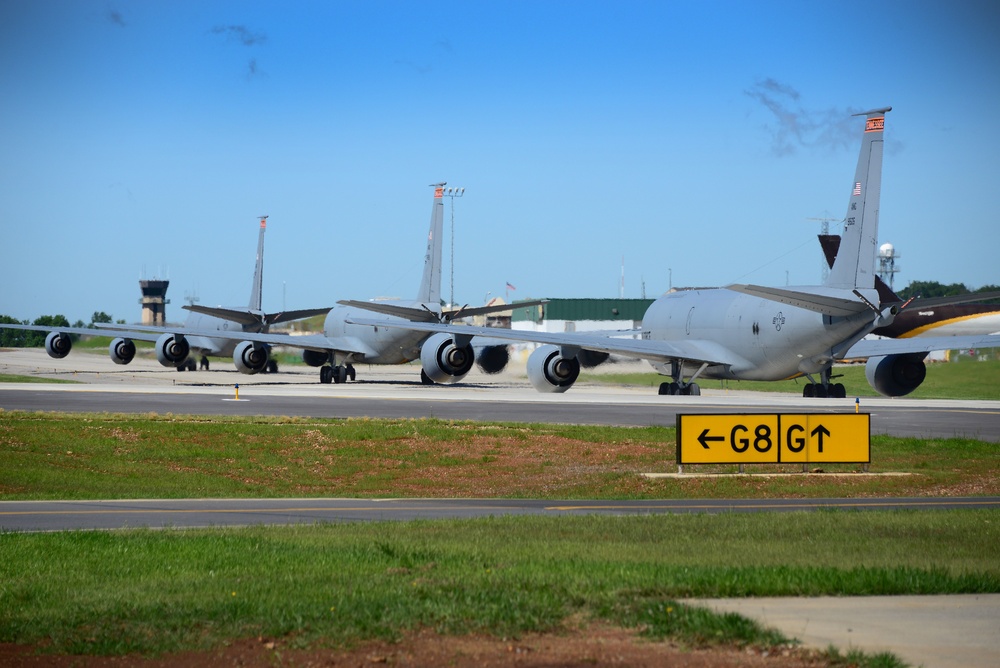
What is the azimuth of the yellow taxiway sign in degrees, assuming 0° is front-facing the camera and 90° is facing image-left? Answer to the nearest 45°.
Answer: approximately 0°
